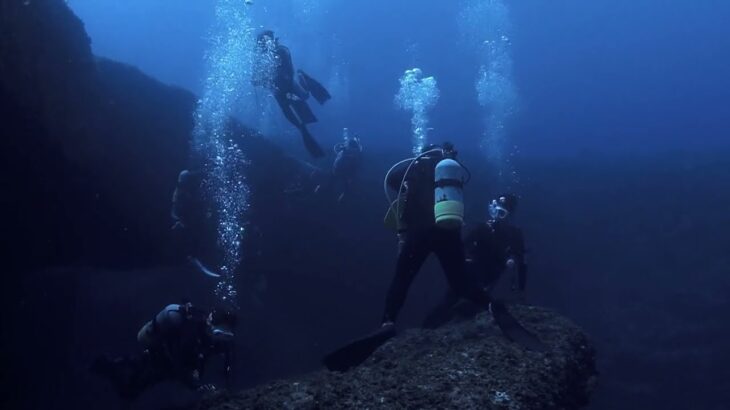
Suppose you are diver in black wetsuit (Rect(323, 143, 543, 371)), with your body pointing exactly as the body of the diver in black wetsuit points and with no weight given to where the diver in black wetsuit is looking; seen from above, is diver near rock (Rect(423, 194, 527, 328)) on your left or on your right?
on your right

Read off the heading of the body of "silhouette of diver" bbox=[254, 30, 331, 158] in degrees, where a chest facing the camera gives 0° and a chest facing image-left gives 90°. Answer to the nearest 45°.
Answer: approximately 45°

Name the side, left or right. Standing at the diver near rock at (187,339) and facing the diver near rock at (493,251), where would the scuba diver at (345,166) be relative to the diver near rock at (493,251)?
left

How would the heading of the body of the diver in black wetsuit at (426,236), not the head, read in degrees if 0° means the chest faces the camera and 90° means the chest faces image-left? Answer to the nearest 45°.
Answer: approximately 135°

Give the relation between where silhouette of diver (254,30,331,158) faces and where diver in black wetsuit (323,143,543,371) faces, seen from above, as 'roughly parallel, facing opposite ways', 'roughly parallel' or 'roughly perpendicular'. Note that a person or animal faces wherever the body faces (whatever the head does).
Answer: roughly perpendicular
